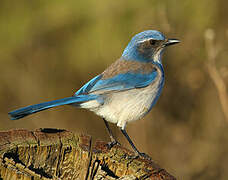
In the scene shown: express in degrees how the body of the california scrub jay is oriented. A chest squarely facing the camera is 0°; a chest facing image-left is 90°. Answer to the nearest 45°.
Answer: approximately 270°
